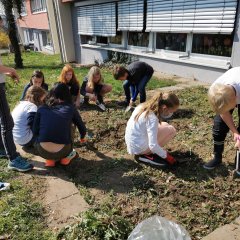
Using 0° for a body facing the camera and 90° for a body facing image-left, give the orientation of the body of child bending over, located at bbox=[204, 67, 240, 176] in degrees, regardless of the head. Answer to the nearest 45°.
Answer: approximately 45°

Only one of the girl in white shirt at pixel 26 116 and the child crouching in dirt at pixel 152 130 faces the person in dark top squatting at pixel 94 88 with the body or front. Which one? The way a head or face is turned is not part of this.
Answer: the girl in white shirt

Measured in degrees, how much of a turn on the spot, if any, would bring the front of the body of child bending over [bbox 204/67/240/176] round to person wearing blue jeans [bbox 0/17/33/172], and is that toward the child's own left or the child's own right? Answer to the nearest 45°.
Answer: approximately 45° to the child's own right

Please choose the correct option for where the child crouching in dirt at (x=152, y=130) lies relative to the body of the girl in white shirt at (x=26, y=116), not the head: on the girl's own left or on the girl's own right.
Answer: on the girl's own right

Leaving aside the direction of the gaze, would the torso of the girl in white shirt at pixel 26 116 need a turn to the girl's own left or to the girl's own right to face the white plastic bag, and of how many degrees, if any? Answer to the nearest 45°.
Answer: approximately 135° to the girl's own right

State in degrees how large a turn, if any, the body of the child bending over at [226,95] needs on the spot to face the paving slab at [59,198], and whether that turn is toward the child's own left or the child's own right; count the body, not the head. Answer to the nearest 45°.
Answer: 0° — they already face it

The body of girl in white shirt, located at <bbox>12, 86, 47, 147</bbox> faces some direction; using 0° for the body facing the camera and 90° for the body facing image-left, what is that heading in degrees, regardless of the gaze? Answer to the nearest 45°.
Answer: approximately 225°

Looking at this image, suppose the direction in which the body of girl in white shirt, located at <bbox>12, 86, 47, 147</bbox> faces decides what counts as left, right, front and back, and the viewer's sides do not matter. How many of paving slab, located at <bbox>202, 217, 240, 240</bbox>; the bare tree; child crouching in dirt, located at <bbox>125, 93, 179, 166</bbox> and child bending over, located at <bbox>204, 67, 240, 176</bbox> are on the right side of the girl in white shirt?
3

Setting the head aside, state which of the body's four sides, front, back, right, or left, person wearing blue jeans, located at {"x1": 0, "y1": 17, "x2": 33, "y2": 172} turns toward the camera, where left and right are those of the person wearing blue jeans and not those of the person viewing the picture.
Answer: right
